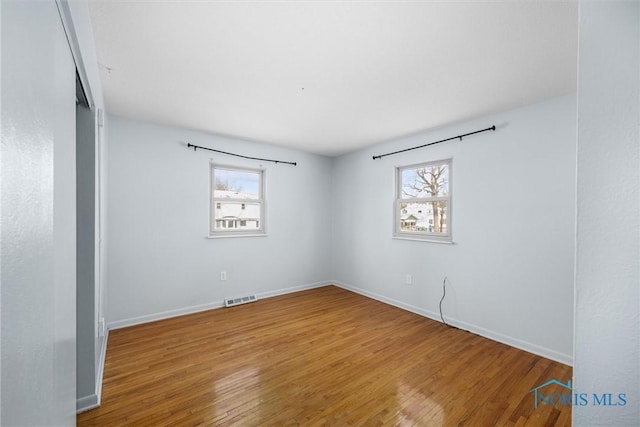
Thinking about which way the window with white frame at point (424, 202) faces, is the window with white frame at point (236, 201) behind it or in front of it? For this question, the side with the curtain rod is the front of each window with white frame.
in front

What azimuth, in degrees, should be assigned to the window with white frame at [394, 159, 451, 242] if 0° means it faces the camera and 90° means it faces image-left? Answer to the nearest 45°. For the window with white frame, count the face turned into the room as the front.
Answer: approximately 45°
